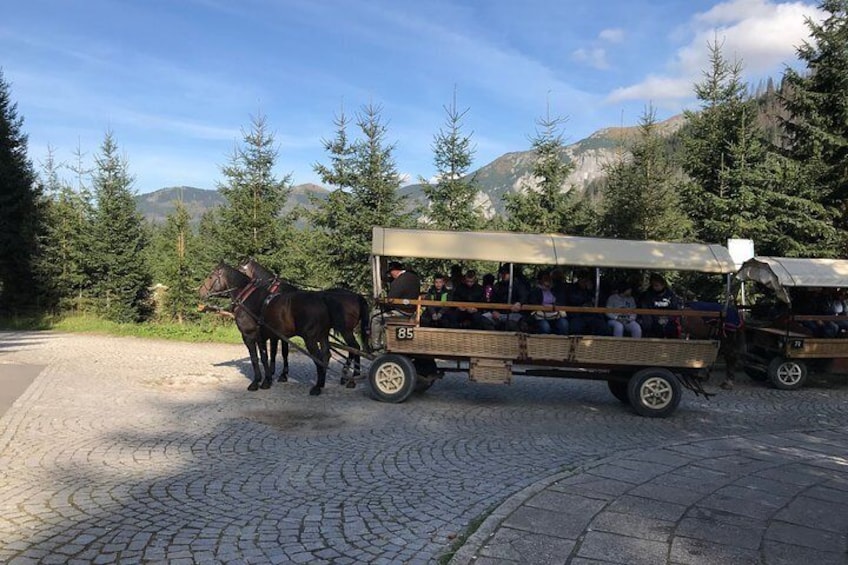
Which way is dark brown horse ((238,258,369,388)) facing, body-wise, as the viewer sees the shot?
to the viewer's left

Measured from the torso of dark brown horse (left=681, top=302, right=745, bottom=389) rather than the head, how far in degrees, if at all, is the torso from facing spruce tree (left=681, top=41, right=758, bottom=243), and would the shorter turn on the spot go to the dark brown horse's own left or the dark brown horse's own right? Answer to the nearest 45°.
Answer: approximately 90° to the dark brown horse's own right

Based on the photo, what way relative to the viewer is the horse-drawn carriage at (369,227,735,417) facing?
to the viewer's left

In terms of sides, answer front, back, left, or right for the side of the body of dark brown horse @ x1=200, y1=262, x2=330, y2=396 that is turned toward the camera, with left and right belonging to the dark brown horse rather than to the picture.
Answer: left

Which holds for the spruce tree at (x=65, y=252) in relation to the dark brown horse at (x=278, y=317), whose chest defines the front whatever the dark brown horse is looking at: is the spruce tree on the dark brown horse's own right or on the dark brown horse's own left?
on the dark brown horse's own right

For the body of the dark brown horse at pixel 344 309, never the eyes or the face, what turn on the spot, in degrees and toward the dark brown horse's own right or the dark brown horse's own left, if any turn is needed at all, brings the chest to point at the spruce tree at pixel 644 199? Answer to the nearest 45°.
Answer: approximately 135° to the dark brown horse's own right

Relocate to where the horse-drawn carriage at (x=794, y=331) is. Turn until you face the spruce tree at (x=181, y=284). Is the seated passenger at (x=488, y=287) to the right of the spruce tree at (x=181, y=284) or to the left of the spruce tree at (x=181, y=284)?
left

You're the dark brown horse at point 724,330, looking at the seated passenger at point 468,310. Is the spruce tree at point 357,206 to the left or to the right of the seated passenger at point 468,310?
right

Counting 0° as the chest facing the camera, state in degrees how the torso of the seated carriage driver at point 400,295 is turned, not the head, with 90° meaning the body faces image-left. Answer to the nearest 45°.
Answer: approximately 90°

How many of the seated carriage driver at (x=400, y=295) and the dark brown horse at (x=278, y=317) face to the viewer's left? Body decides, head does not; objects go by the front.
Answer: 2

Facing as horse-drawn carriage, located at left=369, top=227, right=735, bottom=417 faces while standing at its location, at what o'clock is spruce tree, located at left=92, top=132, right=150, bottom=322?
The spruce tree is roughly at 1 o'clock from the horse-drawn carriage.

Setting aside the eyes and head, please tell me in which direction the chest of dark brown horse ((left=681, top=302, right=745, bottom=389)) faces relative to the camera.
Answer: to the viewer's left
